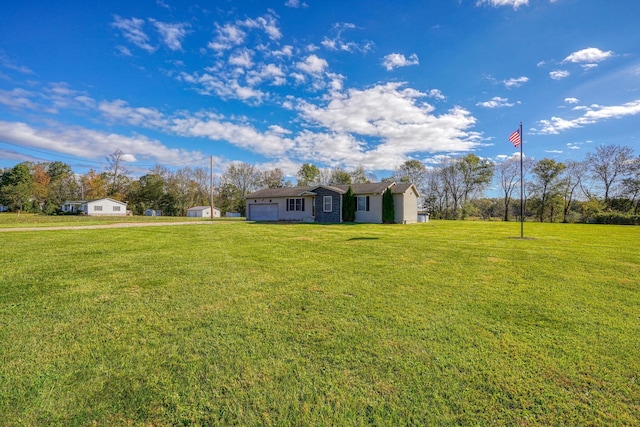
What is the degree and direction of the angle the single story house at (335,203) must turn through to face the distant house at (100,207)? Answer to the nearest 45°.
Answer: approximately 90° to its right

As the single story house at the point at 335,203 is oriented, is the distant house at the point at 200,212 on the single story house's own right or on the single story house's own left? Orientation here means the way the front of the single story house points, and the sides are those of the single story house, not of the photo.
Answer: on the single story house's own right

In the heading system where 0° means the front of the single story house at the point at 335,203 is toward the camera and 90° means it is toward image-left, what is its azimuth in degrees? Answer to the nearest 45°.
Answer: approximately 45°
